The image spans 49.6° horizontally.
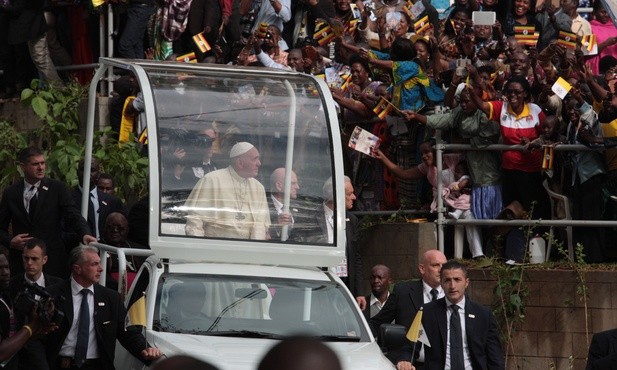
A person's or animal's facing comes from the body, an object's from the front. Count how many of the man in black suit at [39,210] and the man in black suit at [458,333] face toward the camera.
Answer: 2

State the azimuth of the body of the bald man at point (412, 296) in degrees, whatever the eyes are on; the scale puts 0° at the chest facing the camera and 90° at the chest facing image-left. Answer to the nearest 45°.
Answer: approximately 315°

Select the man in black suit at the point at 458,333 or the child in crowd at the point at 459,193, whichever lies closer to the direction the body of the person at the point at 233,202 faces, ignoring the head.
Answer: the man in black suit

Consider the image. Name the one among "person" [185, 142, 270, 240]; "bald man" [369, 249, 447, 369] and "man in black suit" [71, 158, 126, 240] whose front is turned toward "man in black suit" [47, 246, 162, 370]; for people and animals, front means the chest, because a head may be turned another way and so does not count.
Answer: "man in black suit" [71, 158, 126, 240]

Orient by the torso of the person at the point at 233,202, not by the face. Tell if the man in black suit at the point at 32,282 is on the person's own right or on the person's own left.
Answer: on the person's own right

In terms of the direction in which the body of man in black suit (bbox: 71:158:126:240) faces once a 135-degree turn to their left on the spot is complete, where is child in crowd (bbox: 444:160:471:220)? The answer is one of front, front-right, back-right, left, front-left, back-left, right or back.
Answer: front-right

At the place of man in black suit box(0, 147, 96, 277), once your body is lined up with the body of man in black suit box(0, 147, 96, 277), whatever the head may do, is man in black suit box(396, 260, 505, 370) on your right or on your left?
on your left

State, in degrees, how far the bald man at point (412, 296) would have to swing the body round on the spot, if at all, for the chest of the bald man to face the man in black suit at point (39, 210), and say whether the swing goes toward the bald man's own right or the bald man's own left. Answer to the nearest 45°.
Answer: approximately 135° to the bald man's own right
